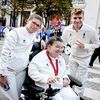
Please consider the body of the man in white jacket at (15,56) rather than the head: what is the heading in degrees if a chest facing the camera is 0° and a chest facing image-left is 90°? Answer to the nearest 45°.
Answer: approximately 315°

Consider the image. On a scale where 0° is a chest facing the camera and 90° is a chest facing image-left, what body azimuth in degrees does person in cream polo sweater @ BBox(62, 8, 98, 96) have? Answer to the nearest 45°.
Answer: approximately 0°

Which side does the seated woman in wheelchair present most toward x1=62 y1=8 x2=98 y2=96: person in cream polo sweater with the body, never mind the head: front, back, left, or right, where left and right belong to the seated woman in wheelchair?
left

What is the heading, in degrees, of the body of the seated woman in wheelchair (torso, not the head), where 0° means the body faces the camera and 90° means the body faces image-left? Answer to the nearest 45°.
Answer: approximately 315°
